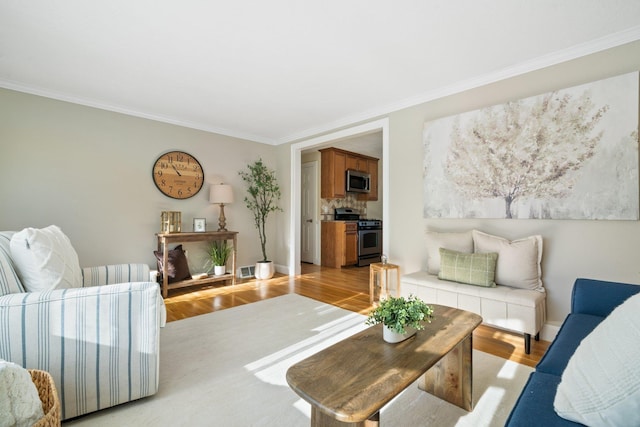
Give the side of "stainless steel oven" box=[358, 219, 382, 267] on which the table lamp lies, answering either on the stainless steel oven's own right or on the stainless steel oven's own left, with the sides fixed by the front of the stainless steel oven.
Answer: on the stainless steel oven's own right

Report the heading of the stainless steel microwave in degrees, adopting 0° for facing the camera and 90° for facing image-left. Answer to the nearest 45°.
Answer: approximately 315°

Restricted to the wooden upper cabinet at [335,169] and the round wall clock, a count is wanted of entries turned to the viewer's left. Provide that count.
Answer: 0

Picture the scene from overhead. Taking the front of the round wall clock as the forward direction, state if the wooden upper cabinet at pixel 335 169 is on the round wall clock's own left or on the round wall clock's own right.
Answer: on the round wall clock's own left

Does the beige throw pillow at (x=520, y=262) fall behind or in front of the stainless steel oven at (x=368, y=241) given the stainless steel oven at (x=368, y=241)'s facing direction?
in front

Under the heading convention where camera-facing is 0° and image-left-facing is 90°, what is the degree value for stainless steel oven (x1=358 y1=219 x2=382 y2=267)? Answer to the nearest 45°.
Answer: approximately 315°

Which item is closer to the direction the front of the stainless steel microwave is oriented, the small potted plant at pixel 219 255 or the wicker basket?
the wicker basket

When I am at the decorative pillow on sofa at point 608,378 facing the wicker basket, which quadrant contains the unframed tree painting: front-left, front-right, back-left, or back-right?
back-right

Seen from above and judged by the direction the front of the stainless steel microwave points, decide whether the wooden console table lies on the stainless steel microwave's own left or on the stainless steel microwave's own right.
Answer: on the stainless steel microwave's own right

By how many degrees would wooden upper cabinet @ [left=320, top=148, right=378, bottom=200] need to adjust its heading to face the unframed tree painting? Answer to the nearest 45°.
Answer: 0° — it already faces it
